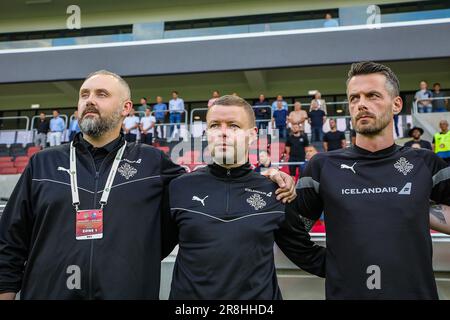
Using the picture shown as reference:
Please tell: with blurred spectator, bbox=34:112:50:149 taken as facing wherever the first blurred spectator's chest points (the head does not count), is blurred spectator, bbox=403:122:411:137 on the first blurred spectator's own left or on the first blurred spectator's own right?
on the first blurred spectator's own left

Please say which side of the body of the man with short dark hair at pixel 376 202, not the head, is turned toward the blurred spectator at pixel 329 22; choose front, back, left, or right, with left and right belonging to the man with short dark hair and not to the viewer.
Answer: back

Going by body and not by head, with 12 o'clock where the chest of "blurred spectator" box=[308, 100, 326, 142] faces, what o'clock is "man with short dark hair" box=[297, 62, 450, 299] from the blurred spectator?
The man with short dark hair is roughly at 12 o'clock from the blurred spectator.

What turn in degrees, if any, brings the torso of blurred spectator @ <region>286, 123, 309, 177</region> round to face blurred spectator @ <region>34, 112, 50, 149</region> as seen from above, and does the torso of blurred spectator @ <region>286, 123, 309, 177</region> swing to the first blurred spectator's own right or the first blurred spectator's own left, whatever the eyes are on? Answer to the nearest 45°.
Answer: approximately 90° to the first blurred spectator's own right

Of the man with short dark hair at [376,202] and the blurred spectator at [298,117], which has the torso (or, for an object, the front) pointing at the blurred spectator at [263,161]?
the blurred spectator at [298,117]

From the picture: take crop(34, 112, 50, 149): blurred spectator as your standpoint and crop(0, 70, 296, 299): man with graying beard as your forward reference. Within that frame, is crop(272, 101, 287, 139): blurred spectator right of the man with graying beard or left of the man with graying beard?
left

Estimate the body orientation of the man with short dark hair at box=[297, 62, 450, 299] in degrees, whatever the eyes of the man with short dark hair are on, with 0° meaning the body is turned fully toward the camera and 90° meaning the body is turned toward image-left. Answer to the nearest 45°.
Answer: approximately 0°
